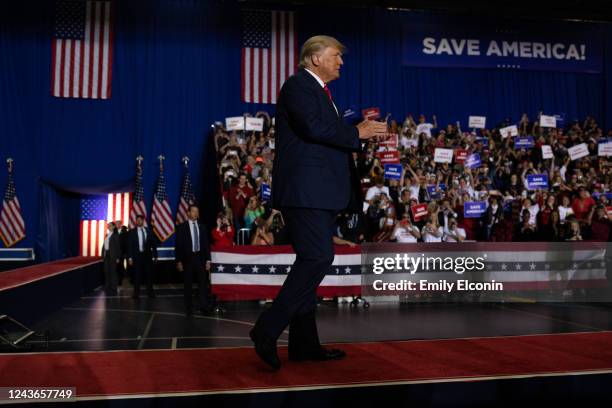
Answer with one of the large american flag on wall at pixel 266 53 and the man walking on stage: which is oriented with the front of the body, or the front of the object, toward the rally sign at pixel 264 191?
the large american flag on wall

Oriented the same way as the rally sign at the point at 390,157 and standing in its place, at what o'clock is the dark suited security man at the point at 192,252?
The dark suited security man is roughly at 1 o'clock from the rally sign.

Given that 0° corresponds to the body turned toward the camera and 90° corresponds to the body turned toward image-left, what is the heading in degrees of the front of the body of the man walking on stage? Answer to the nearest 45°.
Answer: approximately 270°

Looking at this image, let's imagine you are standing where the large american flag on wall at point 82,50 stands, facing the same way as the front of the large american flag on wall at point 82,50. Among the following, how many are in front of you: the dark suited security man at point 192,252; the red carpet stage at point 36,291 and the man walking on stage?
3

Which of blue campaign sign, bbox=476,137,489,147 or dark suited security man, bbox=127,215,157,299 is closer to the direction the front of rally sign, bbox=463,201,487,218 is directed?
the dark suited security man

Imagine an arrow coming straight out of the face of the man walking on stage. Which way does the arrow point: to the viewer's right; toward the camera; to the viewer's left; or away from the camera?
to the viewer's right

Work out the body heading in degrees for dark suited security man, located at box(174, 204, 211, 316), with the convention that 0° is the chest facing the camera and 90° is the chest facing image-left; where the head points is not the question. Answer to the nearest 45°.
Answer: approximately 0°

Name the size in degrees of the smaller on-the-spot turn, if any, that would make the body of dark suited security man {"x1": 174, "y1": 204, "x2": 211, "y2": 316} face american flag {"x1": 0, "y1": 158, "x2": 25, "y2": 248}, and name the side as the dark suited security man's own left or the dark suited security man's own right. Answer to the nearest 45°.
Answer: approximately 135° to the dark suited security man's own right

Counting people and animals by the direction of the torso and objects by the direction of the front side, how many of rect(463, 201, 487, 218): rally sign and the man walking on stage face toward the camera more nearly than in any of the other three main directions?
1

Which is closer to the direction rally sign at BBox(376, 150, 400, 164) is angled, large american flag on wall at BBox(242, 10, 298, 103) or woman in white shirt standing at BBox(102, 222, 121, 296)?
the woman in white shirt standing
